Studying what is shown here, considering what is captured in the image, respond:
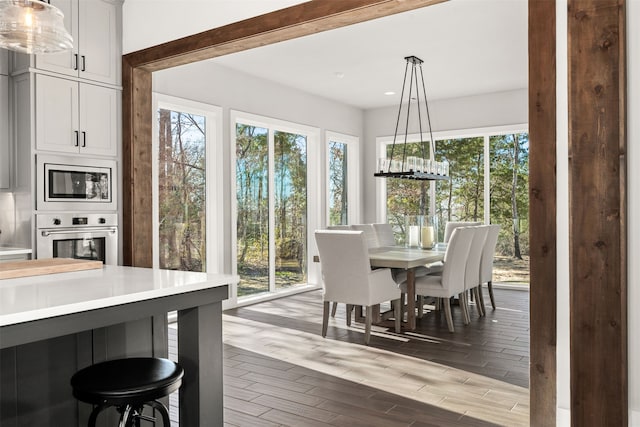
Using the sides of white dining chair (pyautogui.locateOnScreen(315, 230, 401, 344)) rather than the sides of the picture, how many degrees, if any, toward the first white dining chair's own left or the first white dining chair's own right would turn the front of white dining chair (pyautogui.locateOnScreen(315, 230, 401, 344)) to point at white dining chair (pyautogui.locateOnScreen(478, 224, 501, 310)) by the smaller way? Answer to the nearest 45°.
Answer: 0° — it already faces it

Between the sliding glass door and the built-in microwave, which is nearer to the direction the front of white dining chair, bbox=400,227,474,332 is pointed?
the sliding glass door

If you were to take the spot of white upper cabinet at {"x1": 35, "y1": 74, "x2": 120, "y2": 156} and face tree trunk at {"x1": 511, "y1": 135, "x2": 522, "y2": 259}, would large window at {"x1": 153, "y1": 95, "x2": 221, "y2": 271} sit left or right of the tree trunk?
left

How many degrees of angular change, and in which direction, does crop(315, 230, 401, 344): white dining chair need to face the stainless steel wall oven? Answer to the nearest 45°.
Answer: approximately 135° to its left

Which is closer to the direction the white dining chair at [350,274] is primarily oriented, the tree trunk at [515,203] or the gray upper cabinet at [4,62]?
the tree trunk

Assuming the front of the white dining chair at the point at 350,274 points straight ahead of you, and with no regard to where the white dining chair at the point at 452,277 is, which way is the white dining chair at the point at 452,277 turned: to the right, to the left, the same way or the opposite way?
to the left

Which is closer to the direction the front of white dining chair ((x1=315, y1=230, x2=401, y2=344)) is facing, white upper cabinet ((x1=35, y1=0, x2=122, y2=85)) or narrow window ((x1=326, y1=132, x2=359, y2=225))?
the narrow window

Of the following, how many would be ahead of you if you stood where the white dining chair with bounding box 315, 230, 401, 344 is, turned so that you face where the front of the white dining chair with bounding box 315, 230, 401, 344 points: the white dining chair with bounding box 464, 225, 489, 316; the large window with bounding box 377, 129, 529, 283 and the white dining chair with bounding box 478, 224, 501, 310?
3

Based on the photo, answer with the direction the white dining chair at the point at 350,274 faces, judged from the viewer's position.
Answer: facing away from the viewer and to the right of the viewer

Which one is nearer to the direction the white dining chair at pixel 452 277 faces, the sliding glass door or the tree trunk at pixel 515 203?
the sliding glass door

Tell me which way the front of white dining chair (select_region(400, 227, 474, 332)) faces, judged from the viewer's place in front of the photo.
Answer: facing away from the viewer and to the left of the viewer

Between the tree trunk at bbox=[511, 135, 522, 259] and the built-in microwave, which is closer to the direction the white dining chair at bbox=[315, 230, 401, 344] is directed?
the tree trunk

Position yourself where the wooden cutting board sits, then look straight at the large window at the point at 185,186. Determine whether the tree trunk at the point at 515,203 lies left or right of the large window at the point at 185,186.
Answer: right

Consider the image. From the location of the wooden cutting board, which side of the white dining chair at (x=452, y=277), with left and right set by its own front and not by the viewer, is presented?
left
